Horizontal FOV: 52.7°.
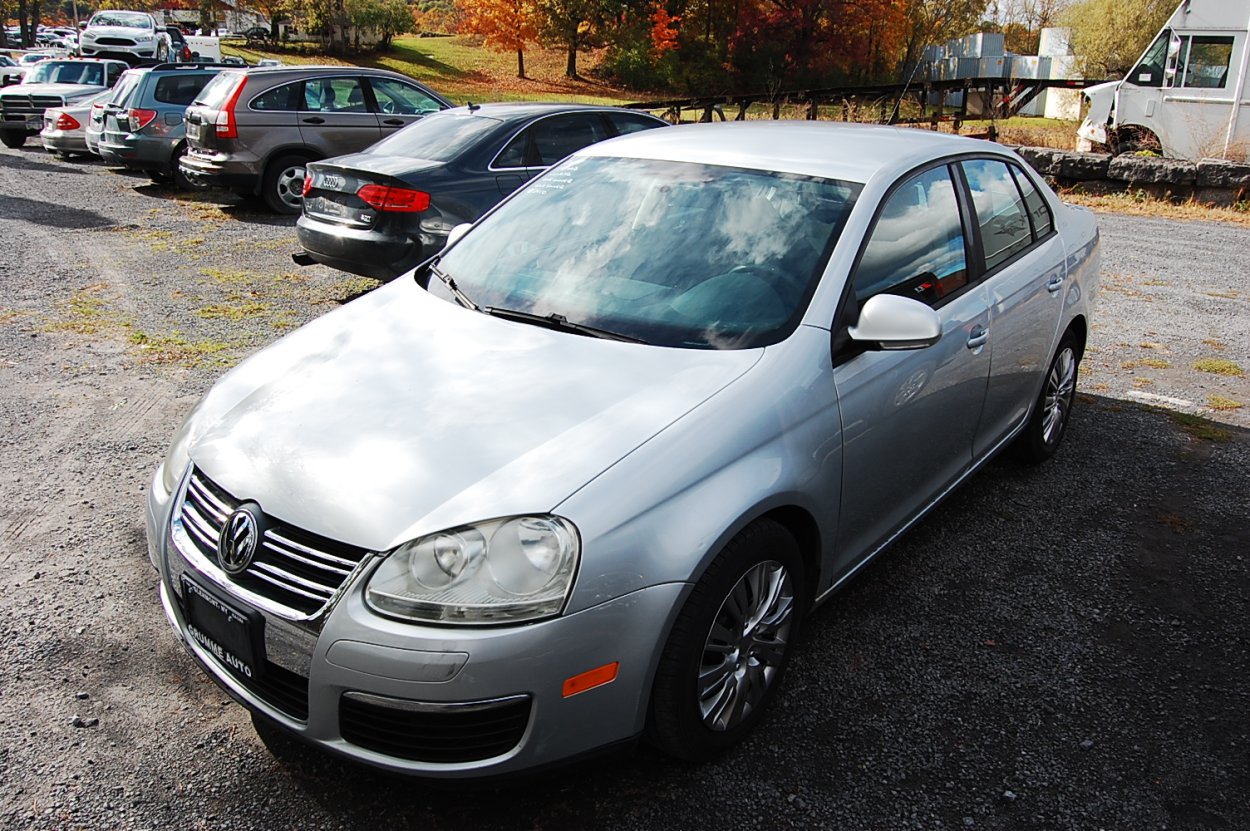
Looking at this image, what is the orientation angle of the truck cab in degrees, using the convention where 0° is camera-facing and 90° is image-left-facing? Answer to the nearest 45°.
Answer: approximately 90°

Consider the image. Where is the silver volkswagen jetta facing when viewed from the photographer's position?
facing the viewer and to the left of the viewer

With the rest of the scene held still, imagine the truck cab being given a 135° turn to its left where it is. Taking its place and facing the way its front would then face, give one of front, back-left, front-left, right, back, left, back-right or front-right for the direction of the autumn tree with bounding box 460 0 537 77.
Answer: back

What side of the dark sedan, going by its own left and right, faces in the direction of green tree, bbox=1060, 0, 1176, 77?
front

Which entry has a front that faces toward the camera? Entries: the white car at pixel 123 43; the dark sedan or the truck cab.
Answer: the white car

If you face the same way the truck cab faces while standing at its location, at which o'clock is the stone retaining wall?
The stone retaining wall is roughly at 9 o'clock from the truck cab.

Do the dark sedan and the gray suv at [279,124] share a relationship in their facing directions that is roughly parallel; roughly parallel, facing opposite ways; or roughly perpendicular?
roughly parallel

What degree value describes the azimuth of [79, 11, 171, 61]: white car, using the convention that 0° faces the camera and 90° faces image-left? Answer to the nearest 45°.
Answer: approximately 0°

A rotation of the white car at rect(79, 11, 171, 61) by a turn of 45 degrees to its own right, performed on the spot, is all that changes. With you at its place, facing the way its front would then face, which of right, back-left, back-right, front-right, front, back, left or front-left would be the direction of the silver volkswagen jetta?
front-left

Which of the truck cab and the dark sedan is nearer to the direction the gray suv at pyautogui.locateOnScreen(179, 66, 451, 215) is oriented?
the truck cab

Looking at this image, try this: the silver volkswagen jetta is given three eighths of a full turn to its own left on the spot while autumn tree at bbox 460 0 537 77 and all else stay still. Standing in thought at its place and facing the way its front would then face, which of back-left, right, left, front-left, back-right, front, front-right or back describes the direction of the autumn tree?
left

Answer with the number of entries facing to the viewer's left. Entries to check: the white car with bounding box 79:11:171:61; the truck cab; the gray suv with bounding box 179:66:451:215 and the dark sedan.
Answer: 1

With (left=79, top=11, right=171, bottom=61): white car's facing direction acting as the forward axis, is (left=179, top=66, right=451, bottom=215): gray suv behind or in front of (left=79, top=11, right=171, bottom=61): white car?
in front

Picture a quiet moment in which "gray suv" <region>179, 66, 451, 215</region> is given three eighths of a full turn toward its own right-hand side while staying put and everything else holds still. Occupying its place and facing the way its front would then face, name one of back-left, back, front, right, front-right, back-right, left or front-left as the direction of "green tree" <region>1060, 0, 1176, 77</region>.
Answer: back-left

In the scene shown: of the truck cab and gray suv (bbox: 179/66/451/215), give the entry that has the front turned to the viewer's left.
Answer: the truck cab

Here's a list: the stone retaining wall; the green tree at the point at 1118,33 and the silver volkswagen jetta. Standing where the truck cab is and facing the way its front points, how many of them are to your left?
2

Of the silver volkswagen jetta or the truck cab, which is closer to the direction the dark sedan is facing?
the truck cab
